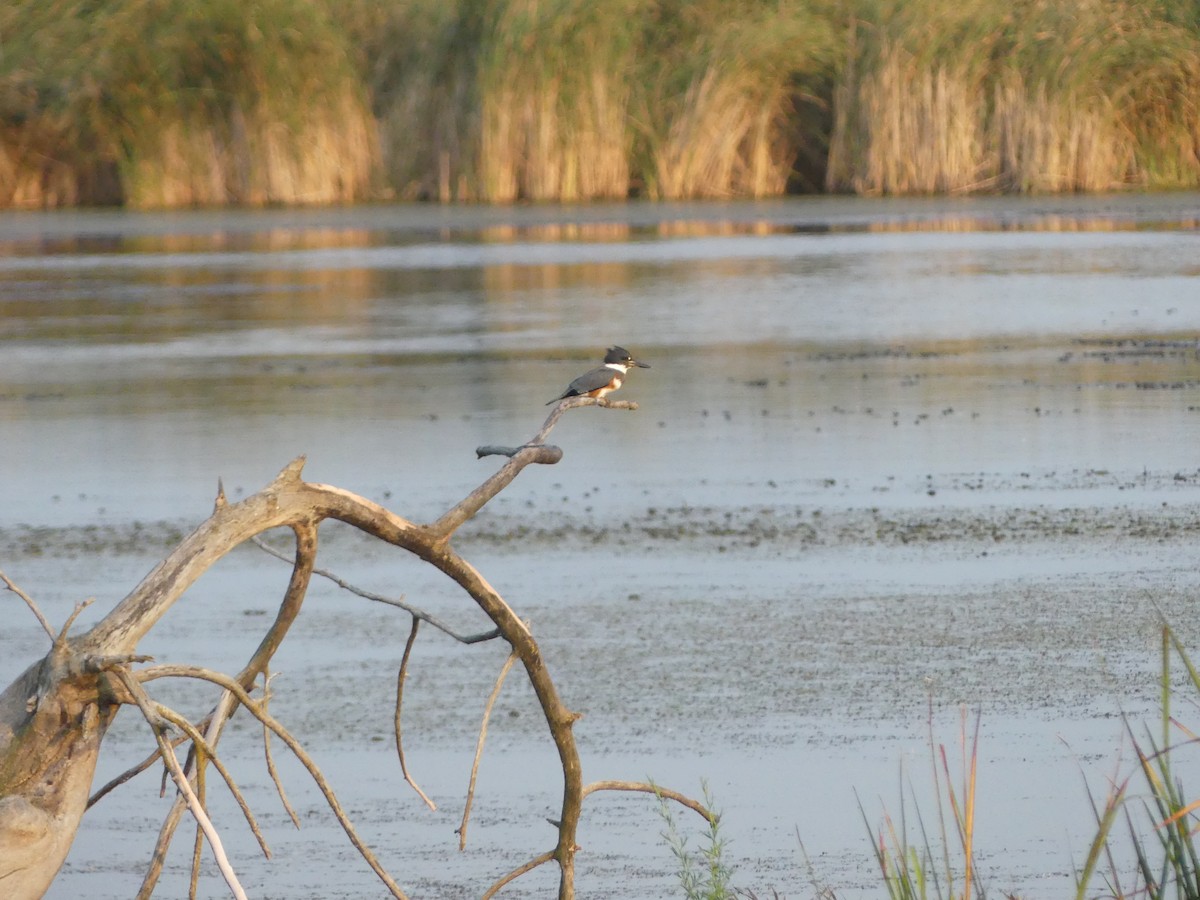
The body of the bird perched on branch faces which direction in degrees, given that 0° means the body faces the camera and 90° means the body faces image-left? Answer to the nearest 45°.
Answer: approximately 270°
